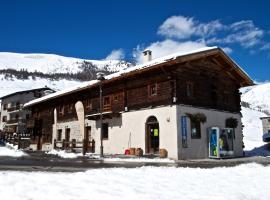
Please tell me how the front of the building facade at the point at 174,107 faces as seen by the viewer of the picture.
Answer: facing the viewer and to the left of the viewer
